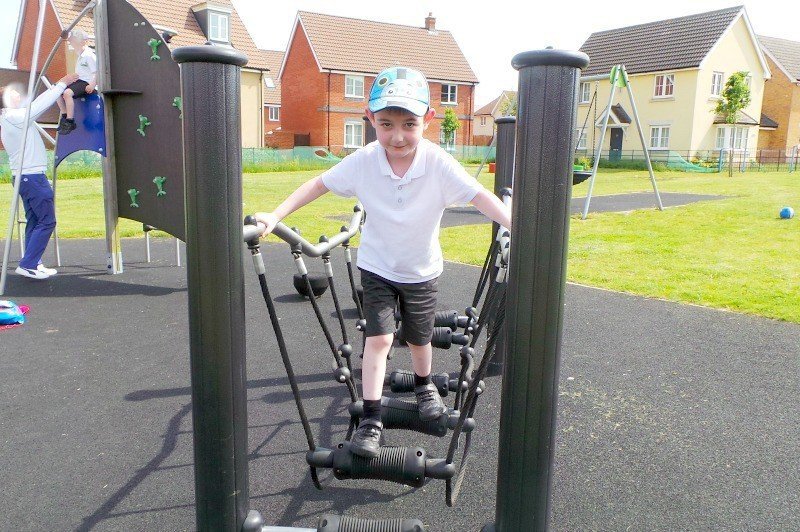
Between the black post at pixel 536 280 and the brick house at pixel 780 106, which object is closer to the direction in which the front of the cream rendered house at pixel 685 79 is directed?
the black post

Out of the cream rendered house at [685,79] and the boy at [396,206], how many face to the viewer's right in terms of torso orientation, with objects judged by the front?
0

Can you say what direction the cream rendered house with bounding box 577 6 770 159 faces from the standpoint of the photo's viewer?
facing the viewer and to the left of the viewer

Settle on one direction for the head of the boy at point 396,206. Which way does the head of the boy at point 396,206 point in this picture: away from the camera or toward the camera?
toward the camera

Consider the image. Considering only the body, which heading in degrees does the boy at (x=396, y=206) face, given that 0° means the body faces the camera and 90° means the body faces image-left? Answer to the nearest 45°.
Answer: approximately 0°

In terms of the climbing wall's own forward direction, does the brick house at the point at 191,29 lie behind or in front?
behind

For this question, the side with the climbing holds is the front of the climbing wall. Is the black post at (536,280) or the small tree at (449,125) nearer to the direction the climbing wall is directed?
the black post

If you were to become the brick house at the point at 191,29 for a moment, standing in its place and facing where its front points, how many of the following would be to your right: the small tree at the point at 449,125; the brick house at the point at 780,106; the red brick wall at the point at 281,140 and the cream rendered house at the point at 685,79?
0

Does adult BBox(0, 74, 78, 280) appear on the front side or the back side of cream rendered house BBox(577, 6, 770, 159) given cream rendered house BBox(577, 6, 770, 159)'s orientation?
on the front side

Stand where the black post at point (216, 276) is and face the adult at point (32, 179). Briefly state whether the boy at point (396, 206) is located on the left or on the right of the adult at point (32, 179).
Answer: right

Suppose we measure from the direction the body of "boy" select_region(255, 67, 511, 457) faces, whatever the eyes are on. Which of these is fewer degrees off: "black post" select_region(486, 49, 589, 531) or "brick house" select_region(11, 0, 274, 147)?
the black post

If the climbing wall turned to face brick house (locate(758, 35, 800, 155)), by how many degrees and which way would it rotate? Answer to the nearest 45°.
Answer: approximately 180°

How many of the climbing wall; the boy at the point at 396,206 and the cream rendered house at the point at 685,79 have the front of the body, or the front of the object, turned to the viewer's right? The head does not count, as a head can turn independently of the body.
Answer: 0

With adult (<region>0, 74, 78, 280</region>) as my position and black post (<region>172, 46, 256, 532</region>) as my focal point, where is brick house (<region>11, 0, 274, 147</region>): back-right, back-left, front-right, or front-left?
back-left

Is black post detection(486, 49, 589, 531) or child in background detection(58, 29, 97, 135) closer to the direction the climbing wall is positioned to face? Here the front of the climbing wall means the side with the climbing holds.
the black post

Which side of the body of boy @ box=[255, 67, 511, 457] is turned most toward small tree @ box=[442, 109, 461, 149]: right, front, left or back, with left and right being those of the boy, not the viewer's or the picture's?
back
